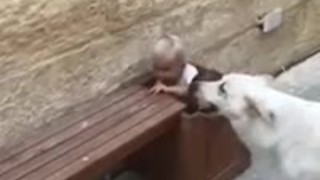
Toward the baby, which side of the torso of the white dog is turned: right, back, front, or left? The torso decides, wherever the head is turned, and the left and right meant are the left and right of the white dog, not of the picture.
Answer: front

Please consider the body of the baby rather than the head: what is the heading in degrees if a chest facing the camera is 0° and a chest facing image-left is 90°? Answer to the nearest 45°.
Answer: approximately 45°

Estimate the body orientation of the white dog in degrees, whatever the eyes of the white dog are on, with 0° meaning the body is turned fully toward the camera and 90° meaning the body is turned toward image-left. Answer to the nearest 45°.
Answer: approximately 90°

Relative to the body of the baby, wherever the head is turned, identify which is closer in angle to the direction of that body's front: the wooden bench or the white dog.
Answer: the wooden bench

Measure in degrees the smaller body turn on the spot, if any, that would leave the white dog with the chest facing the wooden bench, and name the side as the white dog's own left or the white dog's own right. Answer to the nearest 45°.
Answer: approximately 45° to the white dog's own left

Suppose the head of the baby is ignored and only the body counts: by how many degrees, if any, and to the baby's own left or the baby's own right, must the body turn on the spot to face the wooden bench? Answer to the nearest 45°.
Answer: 0° — they already face it

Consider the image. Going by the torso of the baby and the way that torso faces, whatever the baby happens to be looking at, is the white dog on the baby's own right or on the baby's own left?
on the baby's own left
